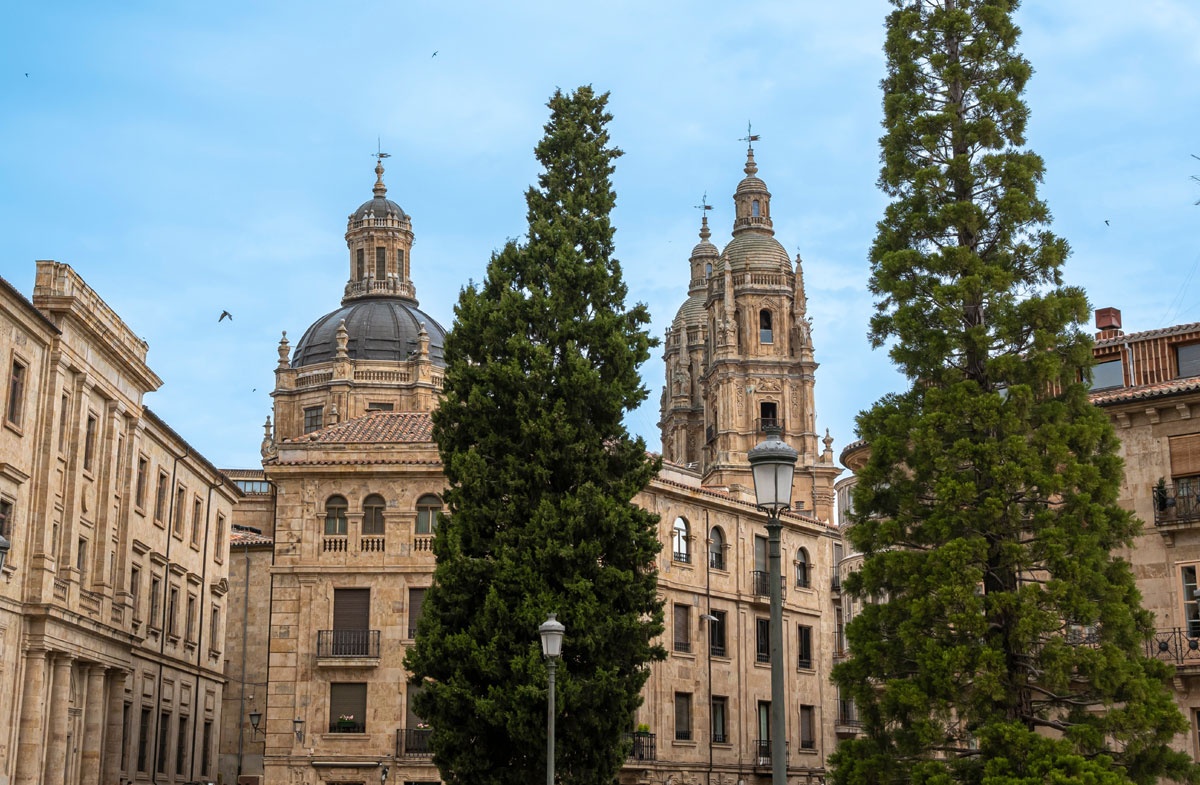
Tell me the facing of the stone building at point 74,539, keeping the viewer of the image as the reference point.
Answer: facing the viewer and to the right of the viewer

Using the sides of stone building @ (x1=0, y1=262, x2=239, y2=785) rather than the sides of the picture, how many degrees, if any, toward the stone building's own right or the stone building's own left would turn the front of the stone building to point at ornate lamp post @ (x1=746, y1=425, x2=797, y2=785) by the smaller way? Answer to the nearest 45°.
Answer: approximately 45° to the stone building's own right

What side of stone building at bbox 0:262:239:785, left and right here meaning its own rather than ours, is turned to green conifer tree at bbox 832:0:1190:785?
front
